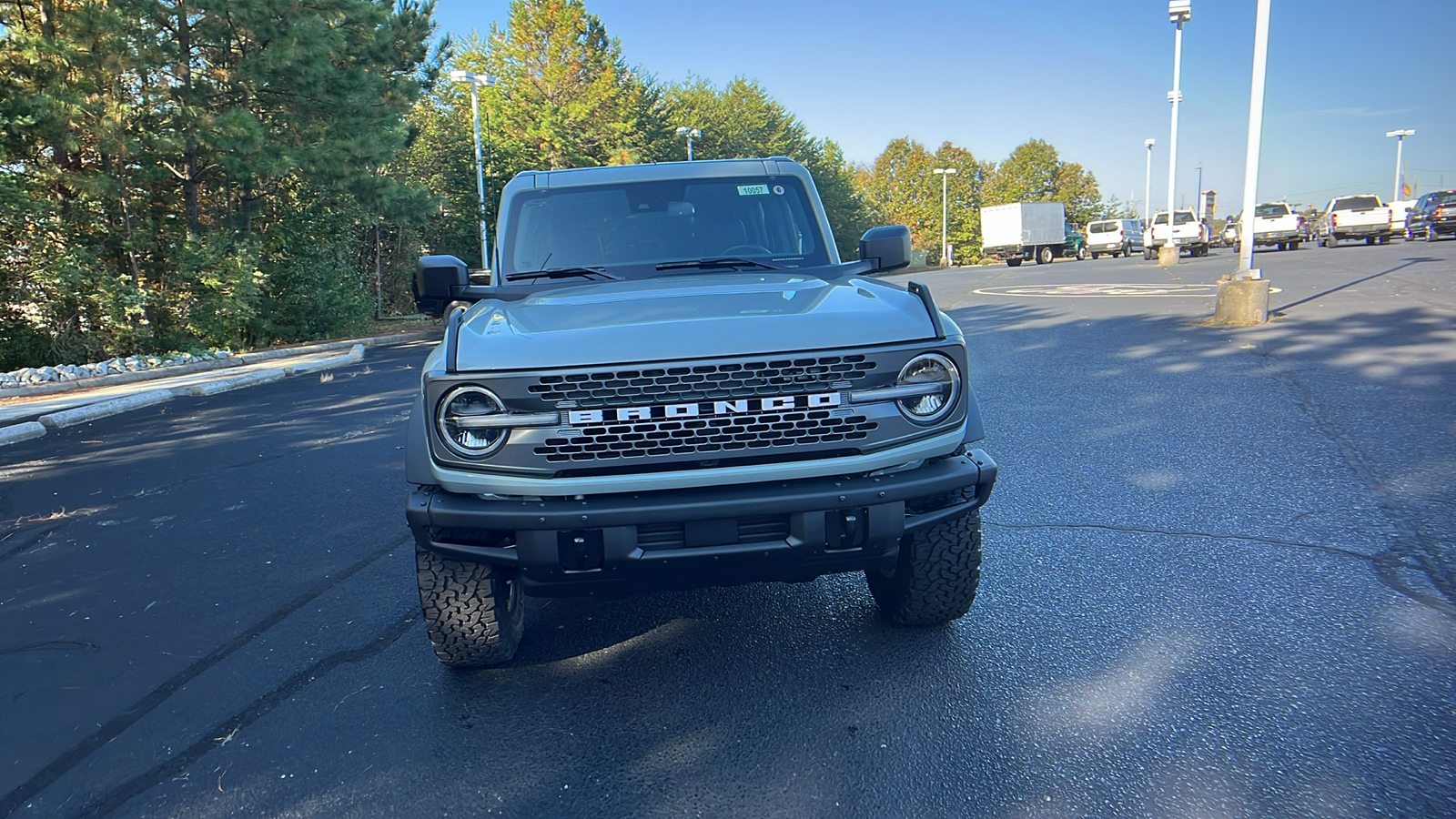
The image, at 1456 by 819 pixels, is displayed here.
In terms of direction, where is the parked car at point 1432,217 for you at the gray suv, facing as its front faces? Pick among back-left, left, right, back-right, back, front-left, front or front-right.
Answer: back-left

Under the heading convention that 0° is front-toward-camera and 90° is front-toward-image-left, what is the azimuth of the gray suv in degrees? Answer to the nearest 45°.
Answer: approximately 0°

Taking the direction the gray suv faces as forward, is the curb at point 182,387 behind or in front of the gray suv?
behind

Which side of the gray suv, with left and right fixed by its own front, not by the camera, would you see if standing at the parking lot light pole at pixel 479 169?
back
